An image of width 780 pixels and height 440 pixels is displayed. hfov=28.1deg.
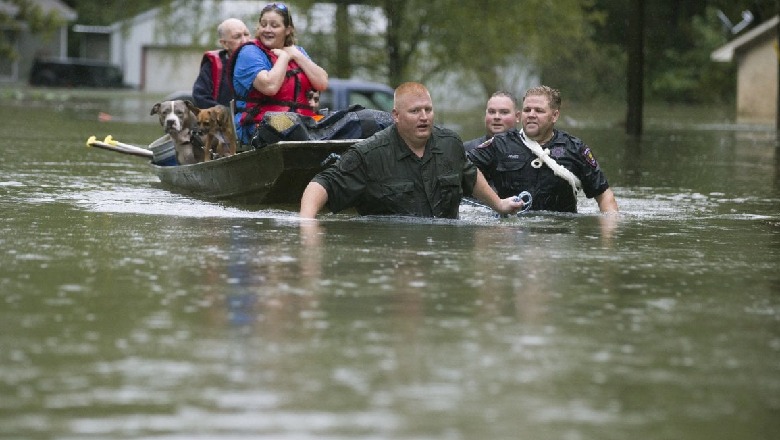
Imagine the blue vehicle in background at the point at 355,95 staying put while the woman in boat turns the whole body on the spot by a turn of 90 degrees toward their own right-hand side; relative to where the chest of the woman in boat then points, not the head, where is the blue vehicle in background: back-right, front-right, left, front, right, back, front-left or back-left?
back-right

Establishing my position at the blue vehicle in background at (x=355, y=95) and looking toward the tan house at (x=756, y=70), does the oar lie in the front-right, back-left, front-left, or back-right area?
back-right

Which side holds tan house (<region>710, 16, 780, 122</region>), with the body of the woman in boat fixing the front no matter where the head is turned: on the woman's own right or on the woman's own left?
on the woman's own left

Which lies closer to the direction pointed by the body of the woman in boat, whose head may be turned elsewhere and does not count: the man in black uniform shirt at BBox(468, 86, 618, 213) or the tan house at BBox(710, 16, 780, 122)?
the man in black uniform shirt

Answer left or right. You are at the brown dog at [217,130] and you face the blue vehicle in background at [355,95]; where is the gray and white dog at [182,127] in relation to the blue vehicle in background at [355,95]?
left

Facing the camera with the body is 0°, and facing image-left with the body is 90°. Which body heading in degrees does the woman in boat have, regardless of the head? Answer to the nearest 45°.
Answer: approximately 315°

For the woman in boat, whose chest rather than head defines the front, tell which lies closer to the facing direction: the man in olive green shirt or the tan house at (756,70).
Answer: the man in olive green shirt
